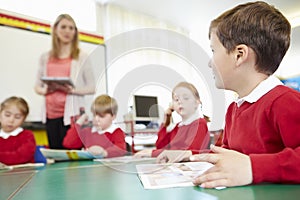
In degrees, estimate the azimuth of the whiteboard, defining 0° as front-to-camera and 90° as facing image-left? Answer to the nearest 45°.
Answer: approximately 315°

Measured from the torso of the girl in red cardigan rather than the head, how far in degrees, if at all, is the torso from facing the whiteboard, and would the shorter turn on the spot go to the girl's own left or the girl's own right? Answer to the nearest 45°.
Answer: approximately 90° to the girl's own right

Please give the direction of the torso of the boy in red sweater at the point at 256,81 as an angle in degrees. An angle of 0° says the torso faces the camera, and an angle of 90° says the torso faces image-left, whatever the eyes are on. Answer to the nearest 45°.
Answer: approximately 90°

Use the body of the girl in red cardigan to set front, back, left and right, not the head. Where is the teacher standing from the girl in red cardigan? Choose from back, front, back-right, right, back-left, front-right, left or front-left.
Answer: right

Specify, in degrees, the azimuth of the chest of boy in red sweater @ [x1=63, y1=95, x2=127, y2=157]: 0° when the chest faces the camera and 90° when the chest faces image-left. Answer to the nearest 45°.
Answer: approximately 45°

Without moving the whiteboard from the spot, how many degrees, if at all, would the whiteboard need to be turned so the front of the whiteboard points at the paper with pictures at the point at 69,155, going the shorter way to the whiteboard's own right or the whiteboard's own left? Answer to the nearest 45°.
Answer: approximately 45° to the whiteboard's own right

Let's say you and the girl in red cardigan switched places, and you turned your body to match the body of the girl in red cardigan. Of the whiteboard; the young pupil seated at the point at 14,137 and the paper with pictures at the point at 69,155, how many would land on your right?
3

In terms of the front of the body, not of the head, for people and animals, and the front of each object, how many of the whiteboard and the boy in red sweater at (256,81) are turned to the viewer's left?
1

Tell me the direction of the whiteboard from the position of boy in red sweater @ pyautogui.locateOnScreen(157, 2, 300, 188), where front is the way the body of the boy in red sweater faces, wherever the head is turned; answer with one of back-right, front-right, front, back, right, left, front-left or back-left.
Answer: front-right

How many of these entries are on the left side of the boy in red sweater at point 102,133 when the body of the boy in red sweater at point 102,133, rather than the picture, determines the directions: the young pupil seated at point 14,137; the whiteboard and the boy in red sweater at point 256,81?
1
